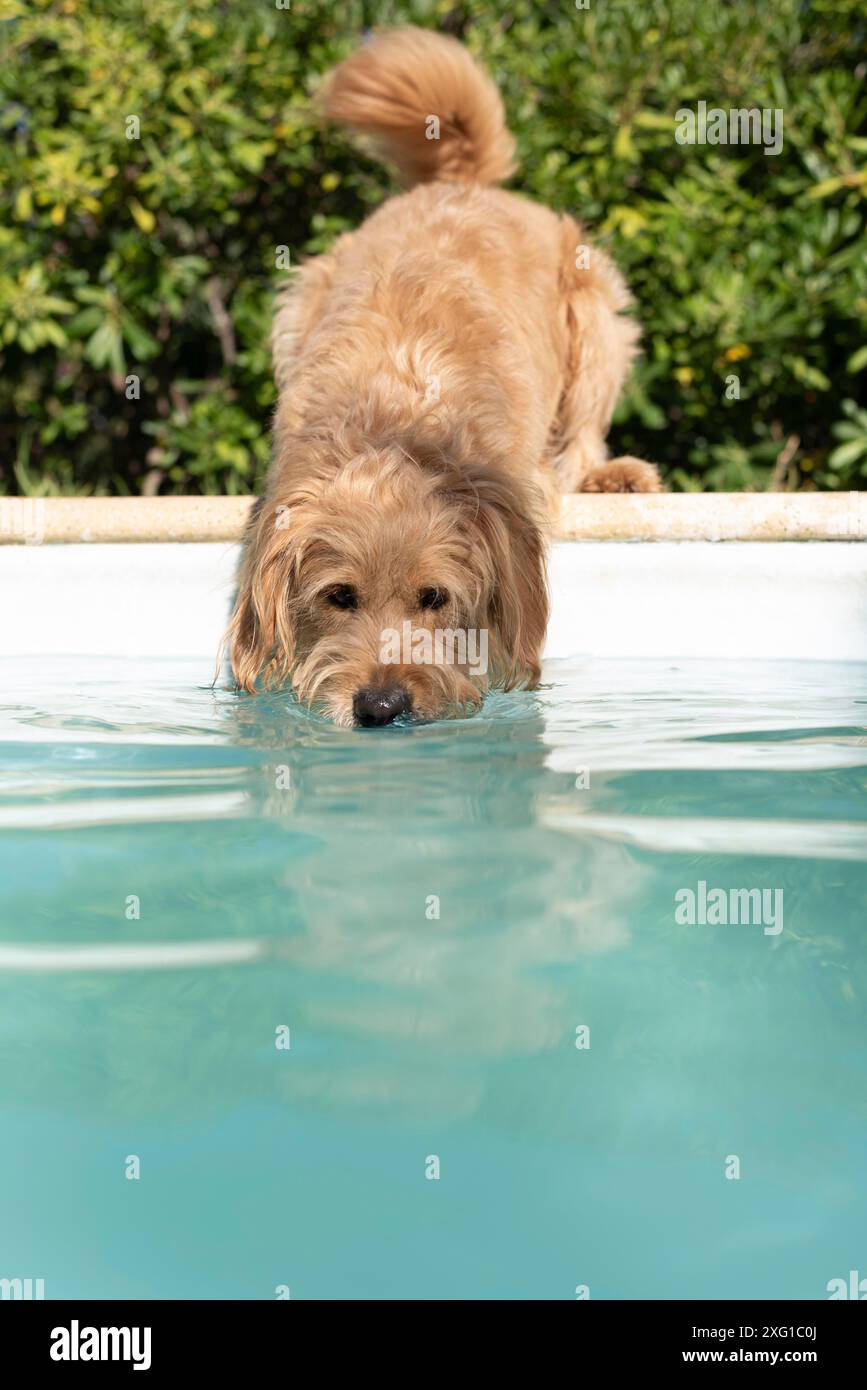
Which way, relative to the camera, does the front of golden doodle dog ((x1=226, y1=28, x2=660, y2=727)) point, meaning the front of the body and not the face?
toward the camera
